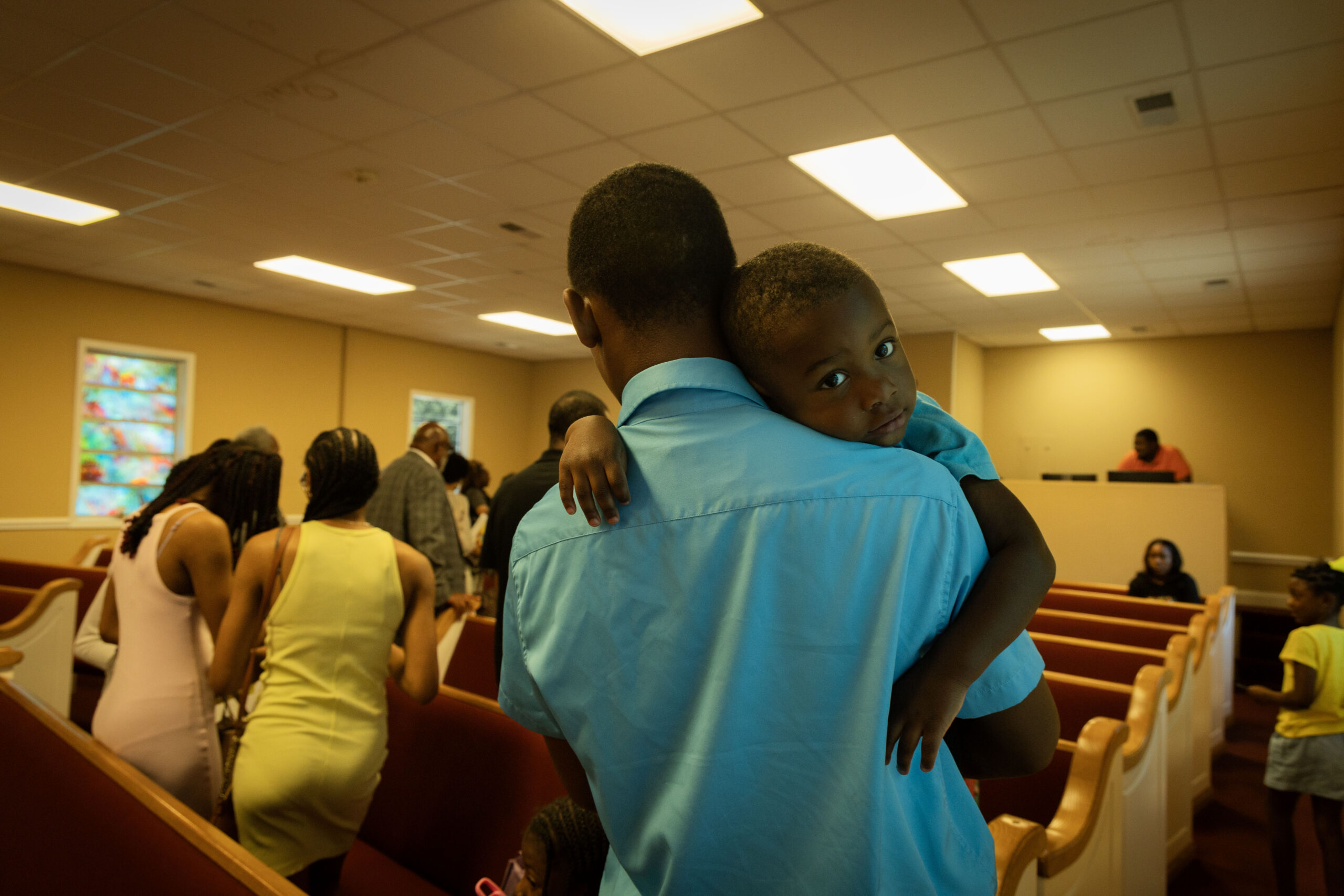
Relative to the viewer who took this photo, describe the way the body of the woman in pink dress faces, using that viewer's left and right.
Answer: facing away from the viewer and to the right of the viewer

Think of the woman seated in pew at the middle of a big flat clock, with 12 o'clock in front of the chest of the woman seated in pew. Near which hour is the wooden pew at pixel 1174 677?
The wooden pew is roughly at 12 o'clock from the woman seated in pew.

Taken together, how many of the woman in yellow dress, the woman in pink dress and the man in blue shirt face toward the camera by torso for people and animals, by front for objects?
0

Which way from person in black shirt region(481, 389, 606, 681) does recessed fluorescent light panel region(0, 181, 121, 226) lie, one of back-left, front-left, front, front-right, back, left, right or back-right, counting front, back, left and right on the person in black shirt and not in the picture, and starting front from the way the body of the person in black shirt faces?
left

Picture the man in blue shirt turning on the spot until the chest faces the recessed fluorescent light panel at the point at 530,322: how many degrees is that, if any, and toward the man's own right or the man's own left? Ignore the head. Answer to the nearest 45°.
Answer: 0° — they already face it

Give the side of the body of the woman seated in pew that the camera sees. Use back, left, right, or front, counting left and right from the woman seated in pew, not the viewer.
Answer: front

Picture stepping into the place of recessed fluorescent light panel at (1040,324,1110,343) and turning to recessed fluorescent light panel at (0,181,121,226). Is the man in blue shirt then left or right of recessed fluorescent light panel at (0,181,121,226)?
left

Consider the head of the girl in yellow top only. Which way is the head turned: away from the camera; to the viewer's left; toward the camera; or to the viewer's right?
to the viewer's left

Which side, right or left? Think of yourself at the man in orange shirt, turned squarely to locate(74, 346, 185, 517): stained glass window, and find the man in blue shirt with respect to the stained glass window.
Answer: left

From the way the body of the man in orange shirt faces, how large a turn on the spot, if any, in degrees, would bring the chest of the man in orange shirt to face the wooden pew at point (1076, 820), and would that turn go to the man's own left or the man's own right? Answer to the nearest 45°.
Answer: approximately 45° to the man's own left

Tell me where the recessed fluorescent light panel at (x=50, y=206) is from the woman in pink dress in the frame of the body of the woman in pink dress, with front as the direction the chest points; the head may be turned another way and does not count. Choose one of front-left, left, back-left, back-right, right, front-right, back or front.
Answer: front-left

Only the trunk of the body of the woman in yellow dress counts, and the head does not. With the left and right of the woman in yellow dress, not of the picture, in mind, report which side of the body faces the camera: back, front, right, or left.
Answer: back

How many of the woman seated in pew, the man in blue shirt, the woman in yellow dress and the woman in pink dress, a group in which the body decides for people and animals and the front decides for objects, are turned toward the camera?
1

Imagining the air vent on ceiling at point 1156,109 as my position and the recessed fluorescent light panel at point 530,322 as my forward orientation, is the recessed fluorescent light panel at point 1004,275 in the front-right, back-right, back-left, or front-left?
front-right

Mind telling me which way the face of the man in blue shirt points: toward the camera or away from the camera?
away from the camera

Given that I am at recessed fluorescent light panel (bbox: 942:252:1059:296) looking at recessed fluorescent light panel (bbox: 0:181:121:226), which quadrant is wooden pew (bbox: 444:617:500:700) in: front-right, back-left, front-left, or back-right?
front-left

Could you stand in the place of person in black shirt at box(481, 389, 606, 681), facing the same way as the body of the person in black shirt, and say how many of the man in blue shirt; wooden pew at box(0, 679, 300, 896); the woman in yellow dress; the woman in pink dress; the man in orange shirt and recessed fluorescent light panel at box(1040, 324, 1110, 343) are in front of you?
2

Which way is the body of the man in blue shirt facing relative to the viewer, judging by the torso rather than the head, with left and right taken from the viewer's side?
facing away from the viewer

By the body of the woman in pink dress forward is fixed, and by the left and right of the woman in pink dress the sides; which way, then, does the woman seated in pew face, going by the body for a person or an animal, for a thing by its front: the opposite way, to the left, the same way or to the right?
the opposite way

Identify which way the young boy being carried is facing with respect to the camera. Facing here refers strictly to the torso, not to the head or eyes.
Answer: toward the camera

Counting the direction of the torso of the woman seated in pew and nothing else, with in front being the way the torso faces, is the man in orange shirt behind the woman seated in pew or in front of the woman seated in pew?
behind

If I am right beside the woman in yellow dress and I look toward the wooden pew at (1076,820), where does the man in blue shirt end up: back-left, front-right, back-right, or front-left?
front-right
